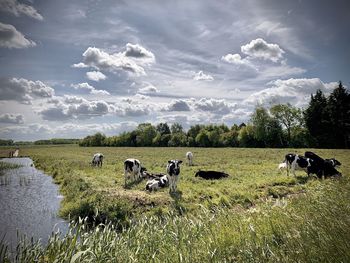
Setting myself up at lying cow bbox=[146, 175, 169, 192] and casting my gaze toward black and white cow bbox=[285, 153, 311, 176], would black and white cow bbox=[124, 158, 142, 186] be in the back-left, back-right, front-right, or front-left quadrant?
back-left
